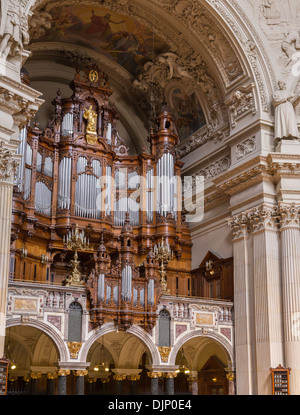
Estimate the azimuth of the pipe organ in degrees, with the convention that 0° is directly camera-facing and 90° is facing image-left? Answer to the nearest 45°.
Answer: approximately 315°

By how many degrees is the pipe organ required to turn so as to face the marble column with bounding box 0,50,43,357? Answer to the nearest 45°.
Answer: approximately 45° to its right
